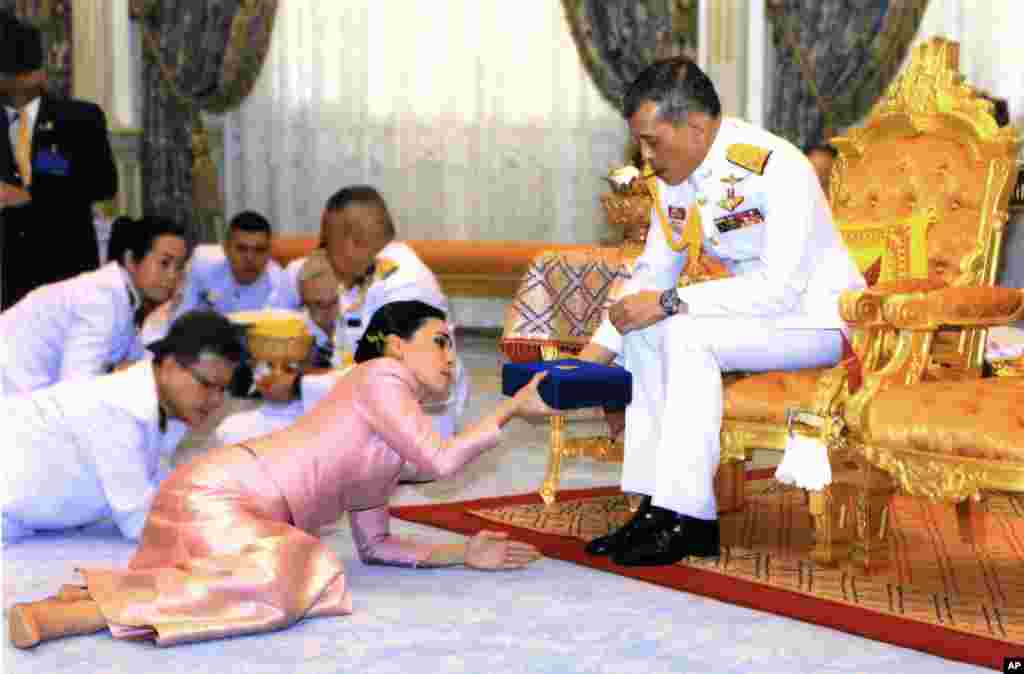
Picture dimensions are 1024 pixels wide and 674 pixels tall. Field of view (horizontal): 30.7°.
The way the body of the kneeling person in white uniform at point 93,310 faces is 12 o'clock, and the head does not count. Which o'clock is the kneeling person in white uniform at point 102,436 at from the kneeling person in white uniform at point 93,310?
the kneeling person in white uniform at point 102,436 is roughly at 3 o'clock from the kneeling person in white uniform at point 93,310.

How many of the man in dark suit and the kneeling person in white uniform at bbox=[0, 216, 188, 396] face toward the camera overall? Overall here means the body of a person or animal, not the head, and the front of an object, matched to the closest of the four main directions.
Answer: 1

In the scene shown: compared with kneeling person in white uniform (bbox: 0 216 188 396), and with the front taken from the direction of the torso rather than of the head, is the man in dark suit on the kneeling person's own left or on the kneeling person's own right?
on the kneeling person's own left

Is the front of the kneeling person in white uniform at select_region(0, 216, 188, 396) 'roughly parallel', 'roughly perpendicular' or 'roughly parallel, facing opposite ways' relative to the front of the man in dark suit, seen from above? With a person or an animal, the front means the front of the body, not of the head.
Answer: roughly perpendicular

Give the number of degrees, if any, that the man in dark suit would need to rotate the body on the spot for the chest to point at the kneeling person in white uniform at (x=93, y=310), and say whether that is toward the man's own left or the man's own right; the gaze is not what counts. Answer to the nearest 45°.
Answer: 0° — they already face them

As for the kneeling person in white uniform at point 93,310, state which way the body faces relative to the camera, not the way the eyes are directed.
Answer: to the viewer's right

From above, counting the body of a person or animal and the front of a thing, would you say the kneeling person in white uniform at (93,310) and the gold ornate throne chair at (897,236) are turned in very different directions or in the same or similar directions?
very different directions
